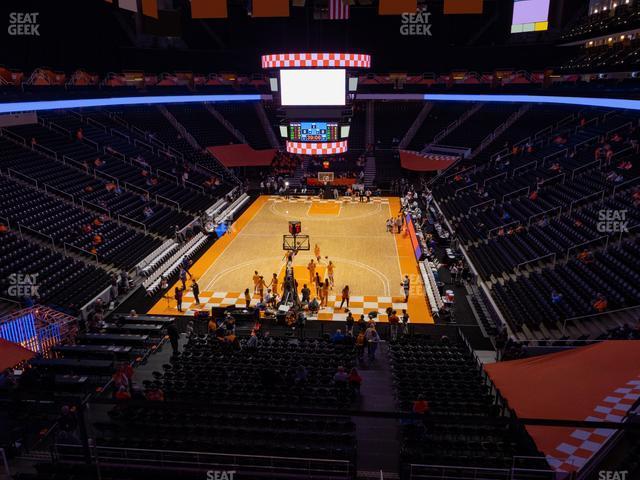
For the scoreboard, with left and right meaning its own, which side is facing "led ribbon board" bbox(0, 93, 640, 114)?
back

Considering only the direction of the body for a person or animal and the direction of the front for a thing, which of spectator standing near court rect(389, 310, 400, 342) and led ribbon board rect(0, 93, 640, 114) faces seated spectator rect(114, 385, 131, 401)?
the led ribbon board

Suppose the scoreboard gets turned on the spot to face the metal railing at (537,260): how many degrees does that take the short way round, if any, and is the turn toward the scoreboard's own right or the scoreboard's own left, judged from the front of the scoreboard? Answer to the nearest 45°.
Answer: approximately 90° to the scoreboard's own left

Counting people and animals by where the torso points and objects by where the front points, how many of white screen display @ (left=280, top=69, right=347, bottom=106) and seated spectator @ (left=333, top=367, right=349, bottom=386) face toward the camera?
1

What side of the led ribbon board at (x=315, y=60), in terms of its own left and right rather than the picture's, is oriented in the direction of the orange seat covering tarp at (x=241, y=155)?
back

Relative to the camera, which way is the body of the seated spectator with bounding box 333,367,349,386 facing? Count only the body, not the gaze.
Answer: away from the camera

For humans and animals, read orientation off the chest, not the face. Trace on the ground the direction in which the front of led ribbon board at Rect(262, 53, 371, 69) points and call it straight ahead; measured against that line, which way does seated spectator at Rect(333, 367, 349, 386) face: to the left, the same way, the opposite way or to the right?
the opposite way

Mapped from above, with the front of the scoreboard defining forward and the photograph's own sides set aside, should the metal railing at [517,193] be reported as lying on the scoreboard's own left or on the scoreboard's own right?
on the scoreboard's own left

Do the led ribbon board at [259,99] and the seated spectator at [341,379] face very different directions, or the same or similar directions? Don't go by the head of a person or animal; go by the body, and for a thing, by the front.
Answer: very different directions

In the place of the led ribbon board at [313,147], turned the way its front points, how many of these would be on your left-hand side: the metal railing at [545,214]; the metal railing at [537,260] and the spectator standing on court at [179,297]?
2
